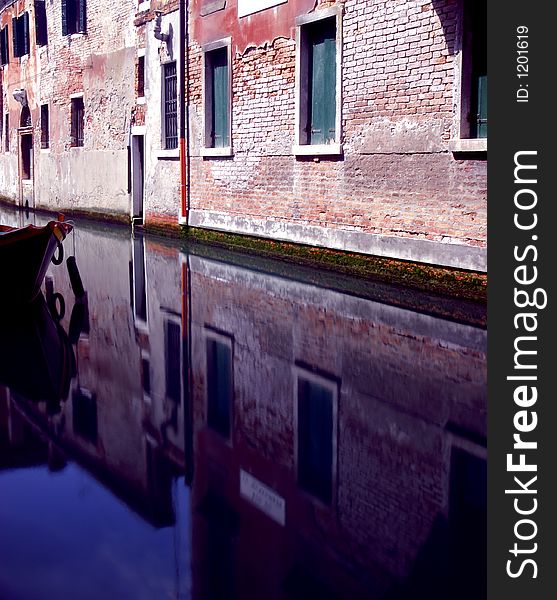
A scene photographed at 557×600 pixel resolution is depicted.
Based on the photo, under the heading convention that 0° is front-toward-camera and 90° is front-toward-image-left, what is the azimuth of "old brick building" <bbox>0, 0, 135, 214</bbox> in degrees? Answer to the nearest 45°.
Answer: approximately 45°
